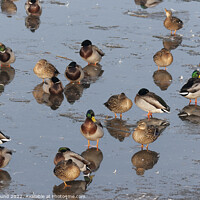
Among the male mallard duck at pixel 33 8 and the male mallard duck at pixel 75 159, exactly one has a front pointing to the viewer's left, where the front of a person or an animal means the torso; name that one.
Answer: the male mallard duck at pixel 75 159

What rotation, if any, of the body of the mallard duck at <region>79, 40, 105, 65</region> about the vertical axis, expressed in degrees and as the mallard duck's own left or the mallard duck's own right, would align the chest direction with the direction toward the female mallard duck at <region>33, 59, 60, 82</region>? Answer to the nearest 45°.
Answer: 0° — it already faces it

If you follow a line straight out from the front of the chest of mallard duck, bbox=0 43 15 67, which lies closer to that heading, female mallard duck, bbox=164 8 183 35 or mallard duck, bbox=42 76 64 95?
the mallard duck

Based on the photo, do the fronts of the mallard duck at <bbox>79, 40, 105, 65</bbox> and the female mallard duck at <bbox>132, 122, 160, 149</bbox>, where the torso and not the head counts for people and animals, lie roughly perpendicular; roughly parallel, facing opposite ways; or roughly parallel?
roughly parallel

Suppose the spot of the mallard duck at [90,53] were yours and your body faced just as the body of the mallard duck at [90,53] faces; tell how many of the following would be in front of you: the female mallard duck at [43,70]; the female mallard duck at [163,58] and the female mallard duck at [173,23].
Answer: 1
